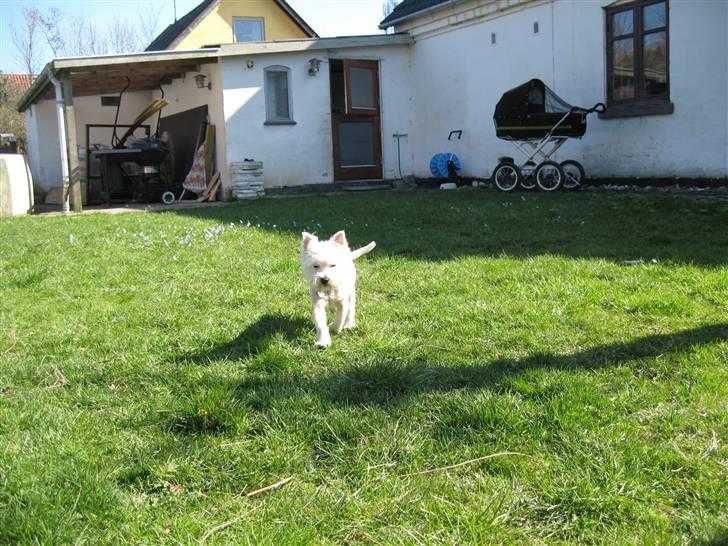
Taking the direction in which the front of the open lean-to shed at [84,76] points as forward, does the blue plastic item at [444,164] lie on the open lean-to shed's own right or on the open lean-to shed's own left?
on the open lean-to shed's own left

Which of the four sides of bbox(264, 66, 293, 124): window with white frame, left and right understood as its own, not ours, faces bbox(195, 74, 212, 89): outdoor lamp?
right

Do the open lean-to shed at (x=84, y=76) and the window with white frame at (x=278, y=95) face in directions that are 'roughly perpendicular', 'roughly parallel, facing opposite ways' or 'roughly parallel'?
roughly parallel

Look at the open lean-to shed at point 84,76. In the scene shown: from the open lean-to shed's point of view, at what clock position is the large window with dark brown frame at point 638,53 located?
The large window with dark brown frame is roughly at 10 o'clock from the open lean-to shed.

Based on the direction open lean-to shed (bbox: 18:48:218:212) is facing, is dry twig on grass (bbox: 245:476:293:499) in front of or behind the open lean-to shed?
in front

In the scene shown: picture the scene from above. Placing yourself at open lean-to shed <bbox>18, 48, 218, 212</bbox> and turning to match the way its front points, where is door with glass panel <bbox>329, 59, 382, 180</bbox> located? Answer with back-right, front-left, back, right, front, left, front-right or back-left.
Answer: left

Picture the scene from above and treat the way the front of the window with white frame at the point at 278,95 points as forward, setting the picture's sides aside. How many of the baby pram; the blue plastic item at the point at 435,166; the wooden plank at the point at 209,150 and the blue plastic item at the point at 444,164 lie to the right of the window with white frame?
1

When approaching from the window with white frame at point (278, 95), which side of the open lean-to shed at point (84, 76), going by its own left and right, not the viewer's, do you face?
left

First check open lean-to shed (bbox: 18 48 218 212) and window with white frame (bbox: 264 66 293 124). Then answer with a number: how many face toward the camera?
2

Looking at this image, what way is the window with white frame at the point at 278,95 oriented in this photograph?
toward the camera

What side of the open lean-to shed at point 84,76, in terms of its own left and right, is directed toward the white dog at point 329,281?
front

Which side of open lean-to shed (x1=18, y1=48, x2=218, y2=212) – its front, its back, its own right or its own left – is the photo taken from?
front

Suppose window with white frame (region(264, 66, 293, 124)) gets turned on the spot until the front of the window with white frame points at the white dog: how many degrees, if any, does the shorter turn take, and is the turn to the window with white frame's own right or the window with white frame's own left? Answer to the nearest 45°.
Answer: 0° — it already faces it

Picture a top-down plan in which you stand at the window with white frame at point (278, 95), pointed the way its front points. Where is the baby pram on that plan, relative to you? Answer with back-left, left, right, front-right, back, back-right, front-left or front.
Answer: front-left

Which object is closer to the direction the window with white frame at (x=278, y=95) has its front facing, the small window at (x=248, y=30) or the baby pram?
the baby pram

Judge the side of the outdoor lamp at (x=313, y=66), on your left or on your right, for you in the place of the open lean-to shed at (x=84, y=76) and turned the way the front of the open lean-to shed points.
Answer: on your left
